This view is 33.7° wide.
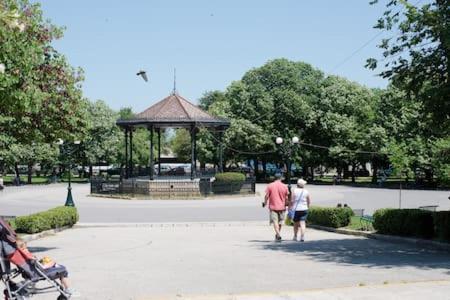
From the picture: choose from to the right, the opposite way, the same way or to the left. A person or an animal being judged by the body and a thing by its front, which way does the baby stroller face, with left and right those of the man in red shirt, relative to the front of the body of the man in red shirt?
to the right

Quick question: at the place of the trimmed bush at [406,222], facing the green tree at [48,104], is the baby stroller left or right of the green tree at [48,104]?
left

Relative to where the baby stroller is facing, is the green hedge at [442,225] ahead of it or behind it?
ahead

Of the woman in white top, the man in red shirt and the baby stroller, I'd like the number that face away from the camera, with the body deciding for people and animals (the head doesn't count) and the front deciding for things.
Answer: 2

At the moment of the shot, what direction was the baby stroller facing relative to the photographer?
facing to the right of the viewer

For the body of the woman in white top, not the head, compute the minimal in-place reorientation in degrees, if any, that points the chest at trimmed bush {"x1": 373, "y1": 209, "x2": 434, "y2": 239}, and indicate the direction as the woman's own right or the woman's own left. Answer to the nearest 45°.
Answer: approximately 90° to the woman's own right

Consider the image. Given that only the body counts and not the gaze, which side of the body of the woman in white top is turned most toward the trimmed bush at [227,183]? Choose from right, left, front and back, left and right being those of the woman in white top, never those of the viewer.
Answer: front

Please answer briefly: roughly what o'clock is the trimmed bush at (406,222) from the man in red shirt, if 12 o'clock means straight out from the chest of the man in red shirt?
The trimmed bush is roughly at 3 o'clock from the man in red shirt.

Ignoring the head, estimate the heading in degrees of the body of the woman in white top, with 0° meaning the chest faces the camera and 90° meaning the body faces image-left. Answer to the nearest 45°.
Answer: approximately 180°

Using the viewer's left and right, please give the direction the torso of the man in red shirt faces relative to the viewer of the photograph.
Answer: facing away from the viewer

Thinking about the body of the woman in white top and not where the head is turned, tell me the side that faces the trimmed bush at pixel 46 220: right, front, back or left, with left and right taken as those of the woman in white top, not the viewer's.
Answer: left

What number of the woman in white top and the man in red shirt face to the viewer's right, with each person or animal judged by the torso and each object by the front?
0
